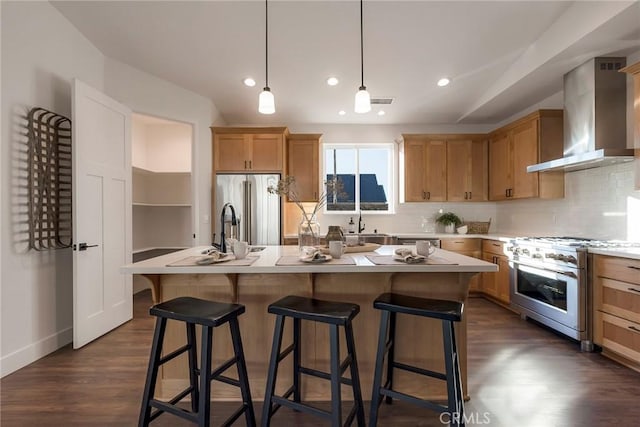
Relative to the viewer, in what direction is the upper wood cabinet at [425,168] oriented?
toward the camera

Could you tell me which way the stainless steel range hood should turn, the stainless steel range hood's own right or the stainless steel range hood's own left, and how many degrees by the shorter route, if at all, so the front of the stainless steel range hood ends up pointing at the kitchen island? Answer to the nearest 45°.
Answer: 0° — it already faces it

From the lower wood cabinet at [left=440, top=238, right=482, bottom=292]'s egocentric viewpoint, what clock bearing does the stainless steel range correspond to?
The stainless steel range is roughly at 11 o'clock from the lower wood cabinet.

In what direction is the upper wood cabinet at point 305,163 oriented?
toward the camera

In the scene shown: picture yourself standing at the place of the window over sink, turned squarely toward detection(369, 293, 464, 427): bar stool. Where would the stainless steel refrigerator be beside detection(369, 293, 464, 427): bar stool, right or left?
right

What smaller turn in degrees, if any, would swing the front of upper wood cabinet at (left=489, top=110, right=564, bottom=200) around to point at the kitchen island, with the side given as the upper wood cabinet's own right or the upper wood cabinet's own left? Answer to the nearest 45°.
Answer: approximately 45° to the upper wood cabinet's own left

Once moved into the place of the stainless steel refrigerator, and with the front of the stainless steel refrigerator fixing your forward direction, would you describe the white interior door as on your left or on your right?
on your right

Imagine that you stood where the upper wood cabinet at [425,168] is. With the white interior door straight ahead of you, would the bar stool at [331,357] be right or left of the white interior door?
left

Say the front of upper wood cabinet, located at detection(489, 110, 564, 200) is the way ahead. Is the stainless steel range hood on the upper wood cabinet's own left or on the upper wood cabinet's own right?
on the upper wood cabinet's own left

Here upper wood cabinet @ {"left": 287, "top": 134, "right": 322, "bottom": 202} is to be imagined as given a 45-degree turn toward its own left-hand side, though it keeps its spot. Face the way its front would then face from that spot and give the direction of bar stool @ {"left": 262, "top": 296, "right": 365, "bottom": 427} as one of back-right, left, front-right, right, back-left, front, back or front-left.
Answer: front-right

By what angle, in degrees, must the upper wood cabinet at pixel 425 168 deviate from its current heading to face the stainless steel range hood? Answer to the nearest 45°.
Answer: approximately 45° to its left

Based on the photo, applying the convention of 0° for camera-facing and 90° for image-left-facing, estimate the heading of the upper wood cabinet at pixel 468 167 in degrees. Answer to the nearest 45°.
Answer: approximately 0°

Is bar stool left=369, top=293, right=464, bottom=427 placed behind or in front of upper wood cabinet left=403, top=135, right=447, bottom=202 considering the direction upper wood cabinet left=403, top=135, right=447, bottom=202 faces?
in front

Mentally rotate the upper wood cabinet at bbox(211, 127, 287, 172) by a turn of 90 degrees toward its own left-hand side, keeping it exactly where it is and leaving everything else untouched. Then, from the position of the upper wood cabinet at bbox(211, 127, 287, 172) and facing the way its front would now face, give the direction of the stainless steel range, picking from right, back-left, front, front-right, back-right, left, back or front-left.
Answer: front-right

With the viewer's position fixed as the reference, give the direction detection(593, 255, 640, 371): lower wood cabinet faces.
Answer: facing the viewer and to the left of the viewer

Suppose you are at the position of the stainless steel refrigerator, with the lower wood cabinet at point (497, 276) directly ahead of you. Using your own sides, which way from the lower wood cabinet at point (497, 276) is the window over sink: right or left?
left

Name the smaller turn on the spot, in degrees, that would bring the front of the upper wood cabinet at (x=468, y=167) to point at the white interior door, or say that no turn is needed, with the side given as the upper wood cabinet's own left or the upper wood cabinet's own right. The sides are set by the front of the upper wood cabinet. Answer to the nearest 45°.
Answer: approximately 45° to the upper wood cabinet's own right
